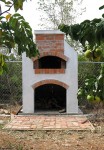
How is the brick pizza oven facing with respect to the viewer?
toward the camera
